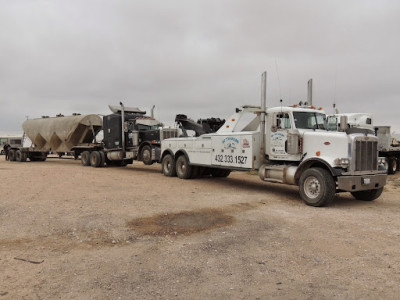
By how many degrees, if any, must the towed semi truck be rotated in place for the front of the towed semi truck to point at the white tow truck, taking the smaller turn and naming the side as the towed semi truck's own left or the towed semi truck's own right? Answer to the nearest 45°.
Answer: approximately 45° to the towed semi truck's own right

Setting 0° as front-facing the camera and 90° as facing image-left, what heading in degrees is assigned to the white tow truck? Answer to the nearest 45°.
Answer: approximately 315°

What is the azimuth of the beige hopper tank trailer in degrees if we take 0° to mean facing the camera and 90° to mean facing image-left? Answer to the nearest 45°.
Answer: approximately 315°

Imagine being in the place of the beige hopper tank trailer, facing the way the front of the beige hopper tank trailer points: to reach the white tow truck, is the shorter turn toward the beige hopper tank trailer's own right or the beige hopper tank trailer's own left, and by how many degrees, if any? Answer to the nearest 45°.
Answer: approximately 45° to the beige hopper tank trailer's own right

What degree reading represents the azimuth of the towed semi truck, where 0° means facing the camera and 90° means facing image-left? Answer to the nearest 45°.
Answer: approximately 315°

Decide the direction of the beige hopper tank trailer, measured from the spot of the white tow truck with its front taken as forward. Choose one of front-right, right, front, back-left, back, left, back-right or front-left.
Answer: back

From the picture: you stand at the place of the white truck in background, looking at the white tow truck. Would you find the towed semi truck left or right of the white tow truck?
right
